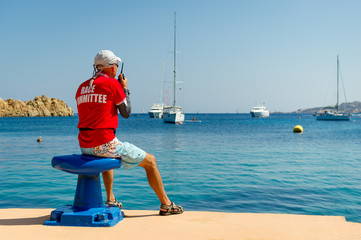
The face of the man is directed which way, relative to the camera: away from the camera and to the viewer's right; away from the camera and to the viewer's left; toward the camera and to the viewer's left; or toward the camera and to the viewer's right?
away from the camera and to the viewer's right

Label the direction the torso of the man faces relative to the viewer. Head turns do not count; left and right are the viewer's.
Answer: facing away from the viewer and to the right of the viewer
